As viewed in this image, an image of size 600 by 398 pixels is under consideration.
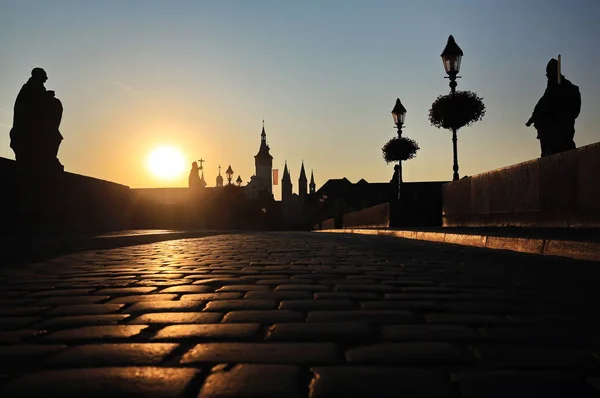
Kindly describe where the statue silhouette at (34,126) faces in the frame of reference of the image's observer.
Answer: facing to the right of the viewer

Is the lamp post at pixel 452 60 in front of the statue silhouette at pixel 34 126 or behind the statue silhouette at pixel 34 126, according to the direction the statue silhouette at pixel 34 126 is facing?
in front

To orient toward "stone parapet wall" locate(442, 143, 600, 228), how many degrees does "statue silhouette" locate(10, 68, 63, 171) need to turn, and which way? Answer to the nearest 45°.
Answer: approximately 45° to its right

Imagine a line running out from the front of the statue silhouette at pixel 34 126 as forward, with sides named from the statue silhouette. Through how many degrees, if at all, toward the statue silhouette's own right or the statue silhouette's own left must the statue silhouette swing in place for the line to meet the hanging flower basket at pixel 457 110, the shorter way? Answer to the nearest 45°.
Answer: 0° — it already faces it

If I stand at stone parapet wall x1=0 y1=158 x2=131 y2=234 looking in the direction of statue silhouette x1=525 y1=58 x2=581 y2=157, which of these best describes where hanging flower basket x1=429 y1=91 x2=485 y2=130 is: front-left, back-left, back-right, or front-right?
front-left

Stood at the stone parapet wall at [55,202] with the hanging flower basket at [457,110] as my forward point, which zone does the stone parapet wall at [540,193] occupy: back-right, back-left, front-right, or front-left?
front-right
